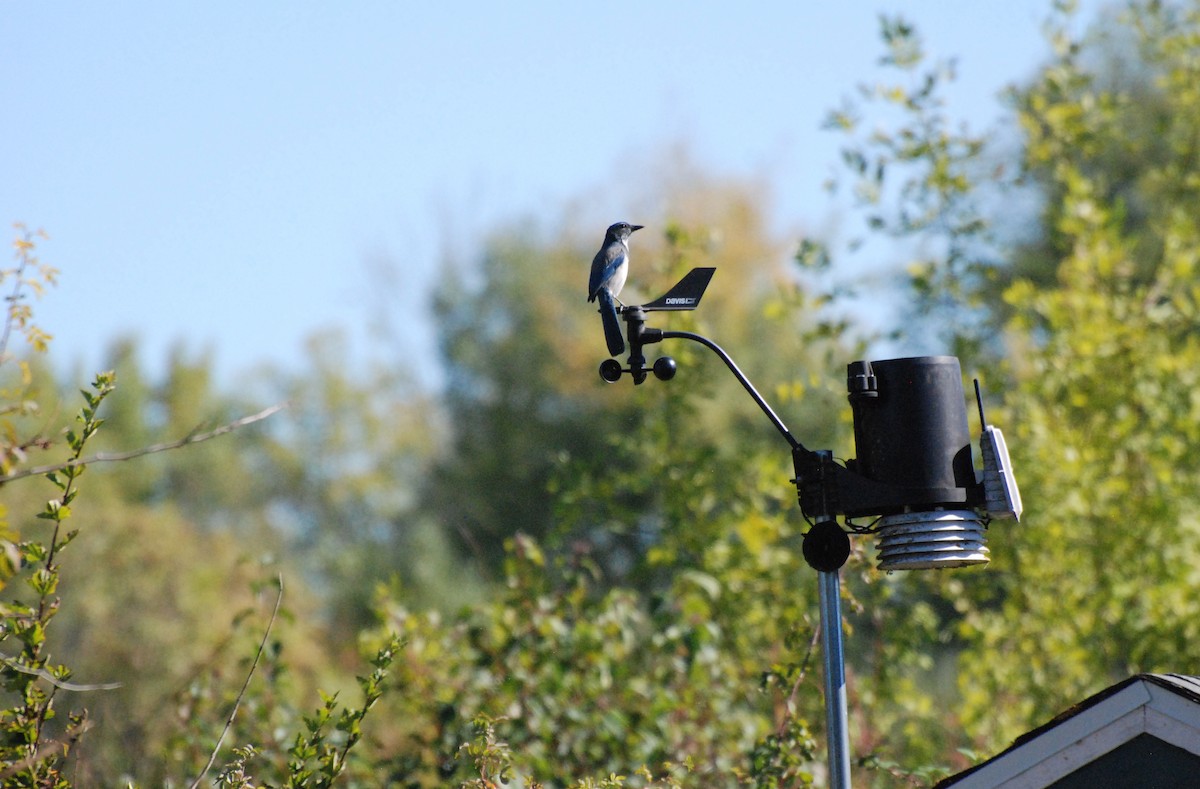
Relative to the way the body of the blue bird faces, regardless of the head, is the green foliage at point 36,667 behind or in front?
behind

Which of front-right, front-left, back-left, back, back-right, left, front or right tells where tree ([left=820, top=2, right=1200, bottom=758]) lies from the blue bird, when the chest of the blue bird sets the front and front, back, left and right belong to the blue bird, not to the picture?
front-left

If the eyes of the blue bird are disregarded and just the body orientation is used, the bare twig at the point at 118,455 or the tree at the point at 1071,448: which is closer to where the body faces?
the tree

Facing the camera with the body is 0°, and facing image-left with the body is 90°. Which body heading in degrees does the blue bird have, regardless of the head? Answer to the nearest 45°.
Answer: approximately 270°

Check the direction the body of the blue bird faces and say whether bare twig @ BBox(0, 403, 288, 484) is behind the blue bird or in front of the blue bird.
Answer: behind

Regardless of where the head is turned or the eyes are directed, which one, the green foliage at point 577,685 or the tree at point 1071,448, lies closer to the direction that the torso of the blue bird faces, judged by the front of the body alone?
the tree
